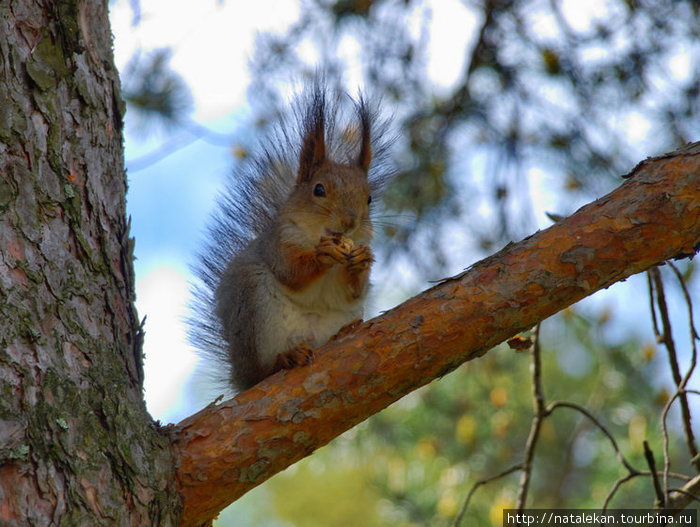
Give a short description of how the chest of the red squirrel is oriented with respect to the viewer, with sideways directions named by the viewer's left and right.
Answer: facing the viewer and to the right of the viewer

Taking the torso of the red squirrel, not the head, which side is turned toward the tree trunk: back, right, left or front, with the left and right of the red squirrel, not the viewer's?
right
